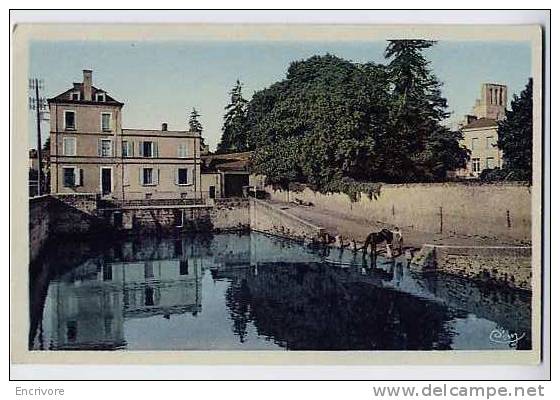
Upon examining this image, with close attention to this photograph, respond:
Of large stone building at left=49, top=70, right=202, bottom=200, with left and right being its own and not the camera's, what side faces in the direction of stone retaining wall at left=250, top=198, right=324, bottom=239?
left

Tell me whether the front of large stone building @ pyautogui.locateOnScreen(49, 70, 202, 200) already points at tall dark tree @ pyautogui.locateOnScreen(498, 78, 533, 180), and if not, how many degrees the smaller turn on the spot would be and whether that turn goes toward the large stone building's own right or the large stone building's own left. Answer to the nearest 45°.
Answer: approximately 90° to the large stone building's own left

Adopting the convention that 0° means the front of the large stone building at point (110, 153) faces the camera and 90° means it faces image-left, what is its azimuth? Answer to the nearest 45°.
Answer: approximately 0°
